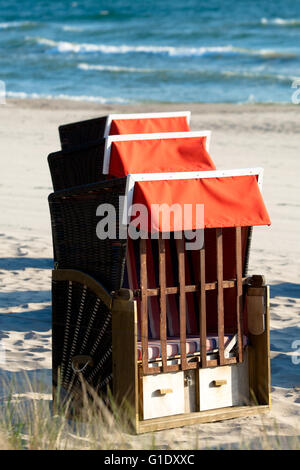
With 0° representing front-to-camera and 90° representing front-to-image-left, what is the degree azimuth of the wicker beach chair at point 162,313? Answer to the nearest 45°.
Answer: approximately 315°

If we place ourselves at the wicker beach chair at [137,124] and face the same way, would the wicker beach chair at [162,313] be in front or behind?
in front

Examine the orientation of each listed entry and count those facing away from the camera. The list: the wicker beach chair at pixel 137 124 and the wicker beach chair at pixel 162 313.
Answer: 0

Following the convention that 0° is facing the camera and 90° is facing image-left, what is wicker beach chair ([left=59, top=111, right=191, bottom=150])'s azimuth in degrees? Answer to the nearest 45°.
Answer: approximately 315°

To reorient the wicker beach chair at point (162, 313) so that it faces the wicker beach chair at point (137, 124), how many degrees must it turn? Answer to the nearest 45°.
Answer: approximately 135° to its left
